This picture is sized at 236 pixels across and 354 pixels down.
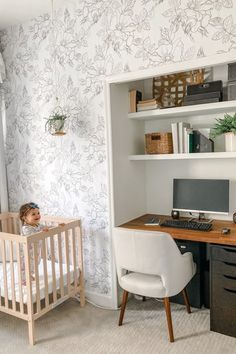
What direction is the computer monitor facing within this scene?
toward the camera

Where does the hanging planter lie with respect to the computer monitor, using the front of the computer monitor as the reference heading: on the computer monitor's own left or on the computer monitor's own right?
on the computer monitor's own right

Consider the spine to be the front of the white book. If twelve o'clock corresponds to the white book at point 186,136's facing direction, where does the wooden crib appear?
The wooden crib is roughly at 2 o'clock from the white book.

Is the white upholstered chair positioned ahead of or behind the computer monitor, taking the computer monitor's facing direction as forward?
ahead

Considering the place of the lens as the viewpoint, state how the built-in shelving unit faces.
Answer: facing the viewer and to the left of the viewer

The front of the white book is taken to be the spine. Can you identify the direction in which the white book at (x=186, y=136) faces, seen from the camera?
facing the viewer
